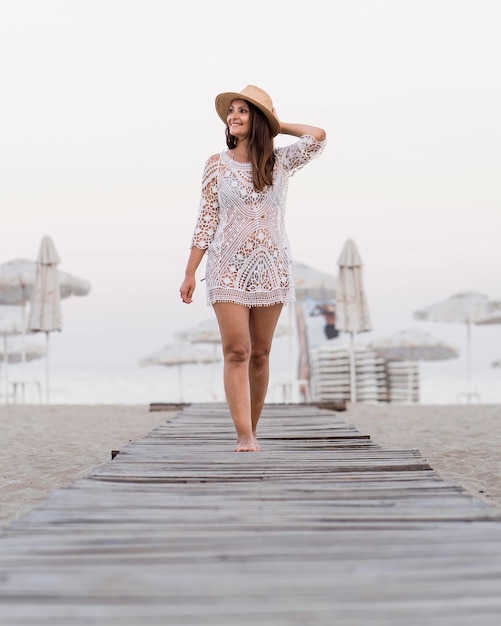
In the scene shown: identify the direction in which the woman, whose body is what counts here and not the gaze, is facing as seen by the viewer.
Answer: toward the camera

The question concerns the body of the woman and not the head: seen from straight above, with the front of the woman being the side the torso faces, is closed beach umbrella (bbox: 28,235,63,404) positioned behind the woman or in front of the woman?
behind
